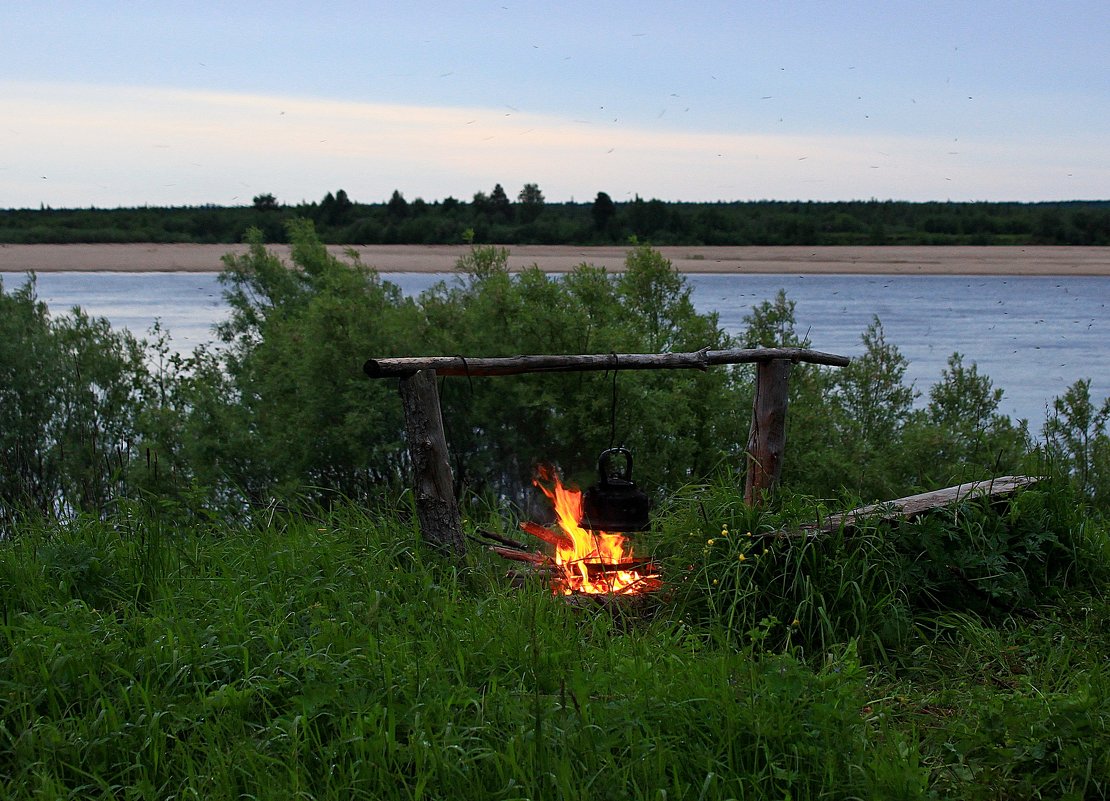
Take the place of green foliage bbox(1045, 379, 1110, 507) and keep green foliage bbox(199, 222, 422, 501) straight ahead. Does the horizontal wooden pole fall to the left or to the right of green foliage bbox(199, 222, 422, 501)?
left
